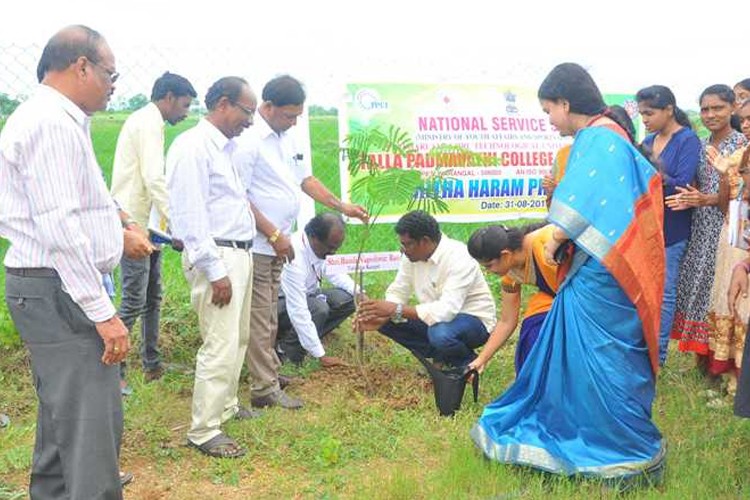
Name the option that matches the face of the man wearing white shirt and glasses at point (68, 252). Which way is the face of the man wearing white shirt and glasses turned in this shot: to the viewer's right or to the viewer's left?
to the viewer's right

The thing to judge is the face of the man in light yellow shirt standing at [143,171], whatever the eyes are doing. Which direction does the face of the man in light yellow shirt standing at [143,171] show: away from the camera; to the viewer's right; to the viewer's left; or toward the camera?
to the viewer's right

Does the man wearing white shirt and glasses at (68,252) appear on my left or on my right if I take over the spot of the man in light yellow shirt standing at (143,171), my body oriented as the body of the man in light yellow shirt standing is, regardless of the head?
on my right

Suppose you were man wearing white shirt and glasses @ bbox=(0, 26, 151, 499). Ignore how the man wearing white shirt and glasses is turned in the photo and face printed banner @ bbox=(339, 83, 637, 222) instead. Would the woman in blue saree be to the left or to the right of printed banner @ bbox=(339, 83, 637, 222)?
right

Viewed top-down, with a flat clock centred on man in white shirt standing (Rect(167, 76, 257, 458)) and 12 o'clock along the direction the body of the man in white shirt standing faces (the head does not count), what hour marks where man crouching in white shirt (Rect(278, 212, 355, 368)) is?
The man crouching in white shirt is roughly at 10 o'clock from the man in white shirt standing.

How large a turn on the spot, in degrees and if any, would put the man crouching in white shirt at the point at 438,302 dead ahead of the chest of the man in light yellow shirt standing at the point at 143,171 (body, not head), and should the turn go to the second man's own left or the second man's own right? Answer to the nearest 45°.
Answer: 0° — they already face them

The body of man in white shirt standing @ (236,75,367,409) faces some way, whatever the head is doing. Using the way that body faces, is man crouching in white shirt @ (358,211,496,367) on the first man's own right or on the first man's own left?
on the first man's own left

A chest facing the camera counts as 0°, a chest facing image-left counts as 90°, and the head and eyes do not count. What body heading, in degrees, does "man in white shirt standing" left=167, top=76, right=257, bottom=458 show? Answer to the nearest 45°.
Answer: approximately 270°

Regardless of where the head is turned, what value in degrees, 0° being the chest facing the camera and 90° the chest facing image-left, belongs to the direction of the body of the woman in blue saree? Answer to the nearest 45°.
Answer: approximately 90°

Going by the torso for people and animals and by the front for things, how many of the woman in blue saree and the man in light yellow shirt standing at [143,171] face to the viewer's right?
1

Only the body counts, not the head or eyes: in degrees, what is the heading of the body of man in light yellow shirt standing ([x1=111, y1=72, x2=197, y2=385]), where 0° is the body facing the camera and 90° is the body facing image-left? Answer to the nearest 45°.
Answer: approximately 270°

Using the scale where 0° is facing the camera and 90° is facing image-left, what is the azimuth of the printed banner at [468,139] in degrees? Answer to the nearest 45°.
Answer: approximately 0°

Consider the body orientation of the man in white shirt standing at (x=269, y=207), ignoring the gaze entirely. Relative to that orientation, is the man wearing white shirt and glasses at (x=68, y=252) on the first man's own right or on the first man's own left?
on the first man's own right

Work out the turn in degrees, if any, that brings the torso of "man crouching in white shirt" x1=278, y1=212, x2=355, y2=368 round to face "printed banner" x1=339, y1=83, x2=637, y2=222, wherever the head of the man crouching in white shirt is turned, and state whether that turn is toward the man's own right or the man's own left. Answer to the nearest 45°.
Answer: approximately 90° to the man's own left
